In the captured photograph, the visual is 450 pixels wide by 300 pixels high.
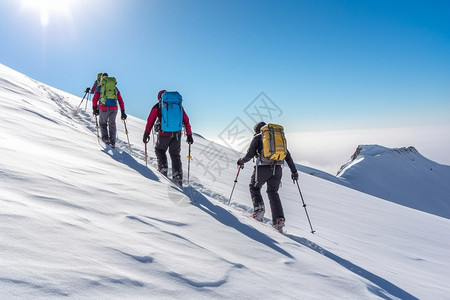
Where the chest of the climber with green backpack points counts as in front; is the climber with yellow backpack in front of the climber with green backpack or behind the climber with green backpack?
behind

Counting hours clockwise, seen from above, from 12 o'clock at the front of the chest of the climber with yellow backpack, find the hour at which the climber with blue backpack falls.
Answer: The climber with blue backpack is roughly at 11 o'clock from the climber with yellow backpack.

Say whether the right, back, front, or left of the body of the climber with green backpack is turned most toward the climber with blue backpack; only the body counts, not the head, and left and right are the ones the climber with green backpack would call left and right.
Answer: back

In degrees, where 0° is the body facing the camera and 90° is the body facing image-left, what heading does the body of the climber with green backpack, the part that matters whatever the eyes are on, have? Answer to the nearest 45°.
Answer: approximately 180°

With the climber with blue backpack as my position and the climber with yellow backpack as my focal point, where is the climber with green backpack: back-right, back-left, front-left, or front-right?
back-left

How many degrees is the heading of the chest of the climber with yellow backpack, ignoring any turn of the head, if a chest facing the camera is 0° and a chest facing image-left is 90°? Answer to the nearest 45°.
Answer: approximately 135°

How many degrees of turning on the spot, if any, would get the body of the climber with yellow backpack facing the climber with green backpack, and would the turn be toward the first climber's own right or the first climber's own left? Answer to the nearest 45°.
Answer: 0° — they already face them

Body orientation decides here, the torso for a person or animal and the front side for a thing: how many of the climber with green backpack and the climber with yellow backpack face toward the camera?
0
